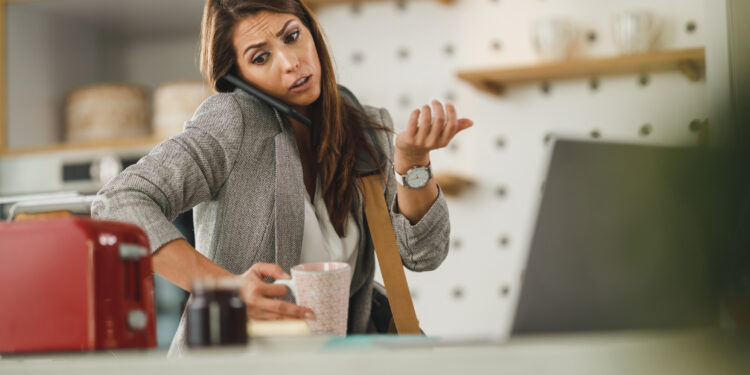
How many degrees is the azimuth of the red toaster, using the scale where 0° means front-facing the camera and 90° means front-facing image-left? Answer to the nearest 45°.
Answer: approximately 315°

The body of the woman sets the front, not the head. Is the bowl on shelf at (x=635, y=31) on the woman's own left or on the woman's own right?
on the woman's own left

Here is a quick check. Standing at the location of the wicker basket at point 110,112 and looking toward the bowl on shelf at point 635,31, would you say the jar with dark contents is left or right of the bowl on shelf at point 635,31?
right

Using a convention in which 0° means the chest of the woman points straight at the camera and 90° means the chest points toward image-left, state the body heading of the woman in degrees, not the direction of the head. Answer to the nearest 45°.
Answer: approximately 315°

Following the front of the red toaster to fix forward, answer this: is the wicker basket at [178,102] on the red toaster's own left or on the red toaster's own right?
on the red toaster's own left

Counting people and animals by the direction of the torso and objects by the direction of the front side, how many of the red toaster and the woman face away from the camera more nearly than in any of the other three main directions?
0

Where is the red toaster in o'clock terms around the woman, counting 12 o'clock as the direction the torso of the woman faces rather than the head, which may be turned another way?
The red toaster is roughly at 2 o'clock from the woman.

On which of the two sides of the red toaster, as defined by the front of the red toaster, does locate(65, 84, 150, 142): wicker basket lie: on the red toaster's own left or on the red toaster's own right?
on the red toaster's own left
